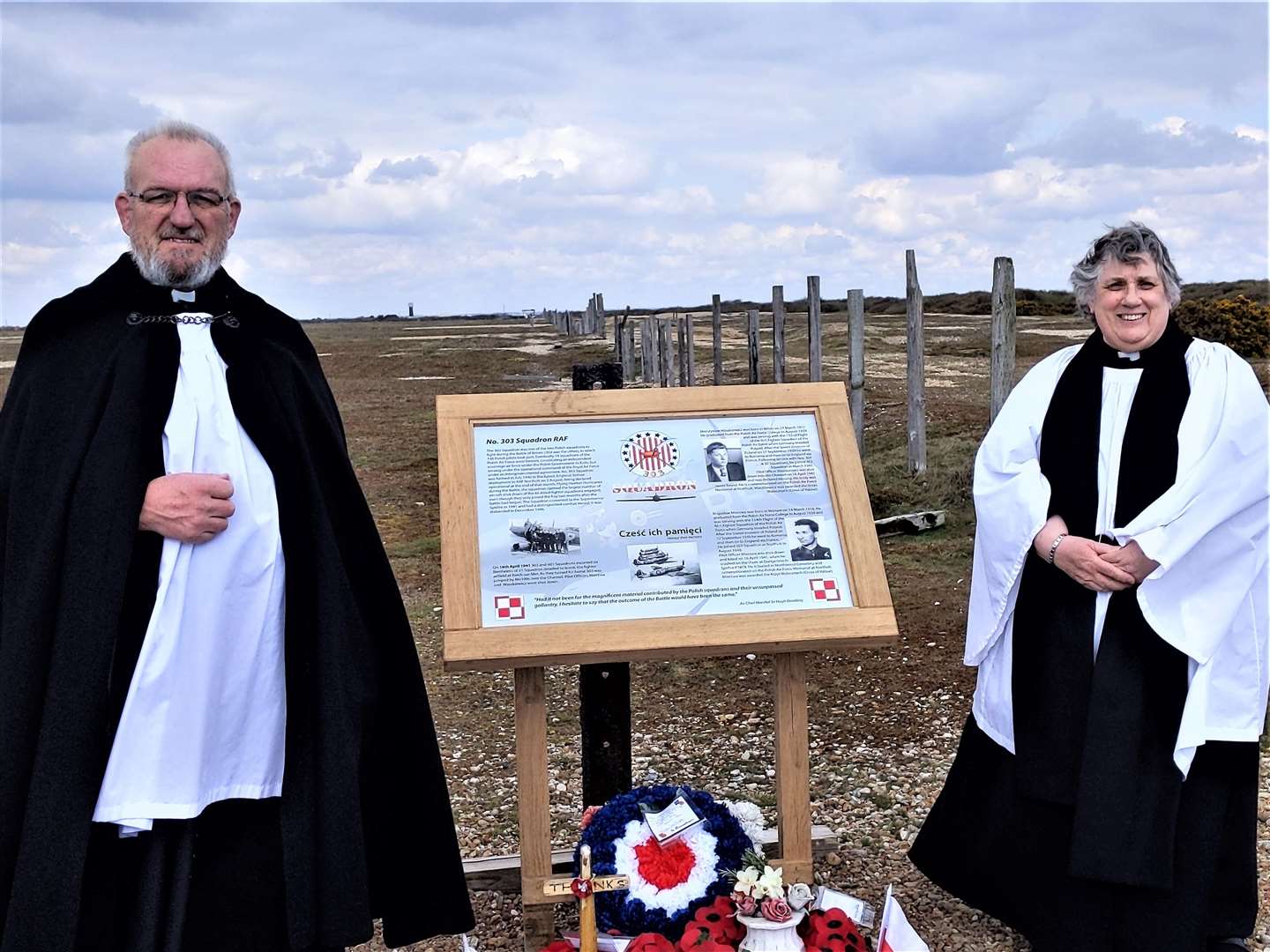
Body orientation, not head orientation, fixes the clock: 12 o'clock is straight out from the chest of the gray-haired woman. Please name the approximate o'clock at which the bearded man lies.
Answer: The bearded man is roughly at 2 o'clock from the gray-haired woman.

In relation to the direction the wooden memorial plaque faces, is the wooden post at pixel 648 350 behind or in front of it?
behind

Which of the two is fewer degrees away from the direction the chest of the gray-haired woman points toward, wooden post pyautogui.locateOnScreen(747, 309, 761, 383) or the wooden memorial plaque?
the wooden memorial plaque

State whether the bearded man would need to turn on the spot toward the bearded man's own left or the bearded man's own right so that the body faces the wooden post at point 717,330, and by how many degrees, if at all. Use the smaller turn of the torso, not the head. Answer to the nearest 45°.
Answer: approximately 135° to the bearded man's own left

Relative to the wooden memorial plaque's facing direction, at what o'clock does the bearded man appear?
The bearded man is roughly at 2 o'clock from the wooden memorial plaque.

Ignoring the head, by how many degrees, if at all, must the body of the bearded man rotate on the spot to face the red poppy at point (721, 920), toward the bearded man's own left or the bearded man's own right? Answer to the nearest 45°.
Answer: approximately 90° to the bearded man's own left

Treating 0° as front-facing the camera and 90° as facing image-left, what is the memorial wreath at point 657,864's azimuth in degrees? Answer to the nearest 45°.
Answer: approximately 0°

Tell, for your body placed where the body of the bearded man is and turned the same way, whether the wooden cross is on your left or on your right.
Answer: on your left
